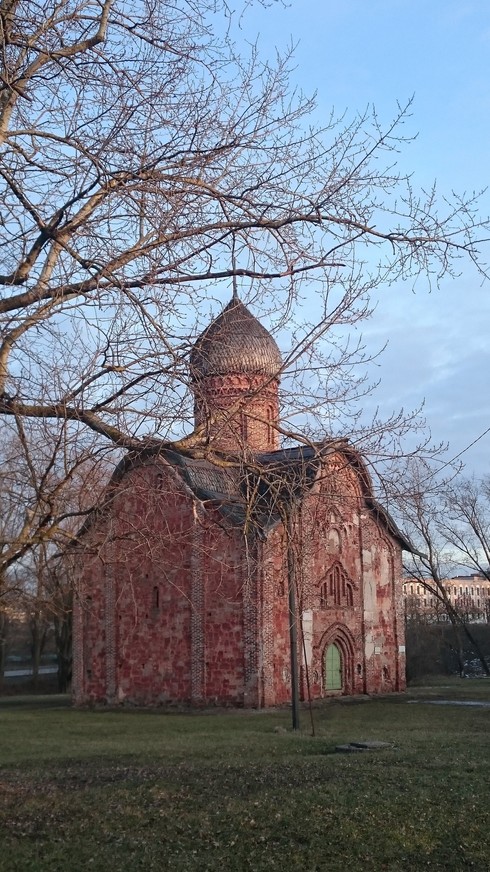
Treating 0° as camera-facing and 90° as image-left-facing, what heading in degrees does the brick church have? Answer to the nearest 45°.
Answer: approximately 315°
